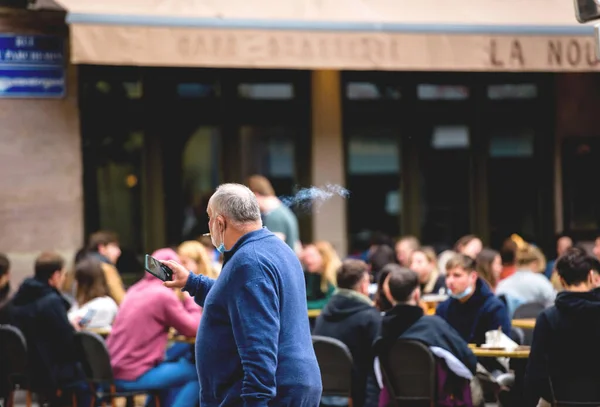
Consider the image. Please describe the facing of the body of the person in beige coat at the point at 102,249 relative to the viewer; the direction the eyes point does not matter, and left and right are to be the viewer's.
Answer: facing to the right of the viewer

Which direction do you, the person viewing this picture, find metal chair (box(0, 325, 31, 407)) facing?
facing away from the viewer and to the right of the viewer

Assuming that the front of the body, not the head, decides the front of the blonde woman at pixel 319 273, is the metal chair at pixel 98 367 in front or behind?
in front

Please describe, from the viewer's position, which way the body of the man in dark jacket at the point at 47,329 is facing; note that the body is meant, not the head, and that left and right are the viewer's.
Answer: facing away from the viewer and to the right of the viewer

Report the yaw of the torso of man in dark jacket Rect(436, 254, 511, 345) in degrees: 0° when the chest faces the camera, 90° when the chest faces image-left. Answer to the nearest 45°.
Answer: approximately 45°

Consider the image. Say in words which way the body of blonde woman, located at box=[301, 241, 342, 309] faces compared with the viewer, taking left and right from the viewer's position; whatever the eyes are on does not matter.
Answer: facing the viewer and to the left of the viewer

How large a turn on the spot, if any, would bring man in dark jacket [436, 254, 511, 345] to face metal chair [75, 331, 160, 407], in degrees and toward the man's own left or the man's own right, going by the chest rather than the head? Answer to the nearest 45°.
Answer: approximately 45° to the man's own right

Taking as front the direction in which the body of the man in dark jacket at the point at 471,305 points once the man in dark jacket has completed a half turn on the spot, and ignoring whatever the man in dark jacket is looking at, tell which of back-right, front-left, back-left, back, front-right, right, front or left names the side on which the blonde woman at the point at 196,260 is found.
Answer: back-left

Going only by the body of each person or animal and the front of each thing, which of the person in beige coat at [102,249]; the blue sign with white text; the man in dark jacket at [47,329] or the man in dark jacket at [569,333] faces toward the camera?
the blue sign with white text

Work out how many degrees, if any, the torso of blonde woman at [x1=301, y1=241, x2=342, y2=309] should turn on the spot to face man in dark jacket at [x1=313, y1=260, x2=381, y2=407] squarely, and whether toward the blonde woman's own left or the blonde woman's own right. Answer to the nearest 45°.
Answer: approximately 45° to the blonde woman's own left

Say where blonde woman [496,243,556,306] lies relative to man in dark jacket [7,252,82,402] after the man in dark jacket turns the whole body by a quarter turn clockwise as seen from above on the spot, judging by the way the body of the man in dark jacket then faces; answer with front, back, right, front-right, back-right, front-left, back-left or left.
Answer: front-left

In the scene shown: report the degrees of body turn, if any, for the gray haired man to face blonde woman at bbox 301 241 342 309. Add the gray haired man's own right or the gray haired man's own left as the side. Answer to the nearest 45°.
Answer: approximately 45° to the gray haired man's own right

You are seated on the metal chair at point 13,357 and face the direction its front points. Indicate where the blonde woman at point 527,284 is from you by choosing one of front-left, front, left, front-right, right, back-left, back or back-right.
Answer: front-right
